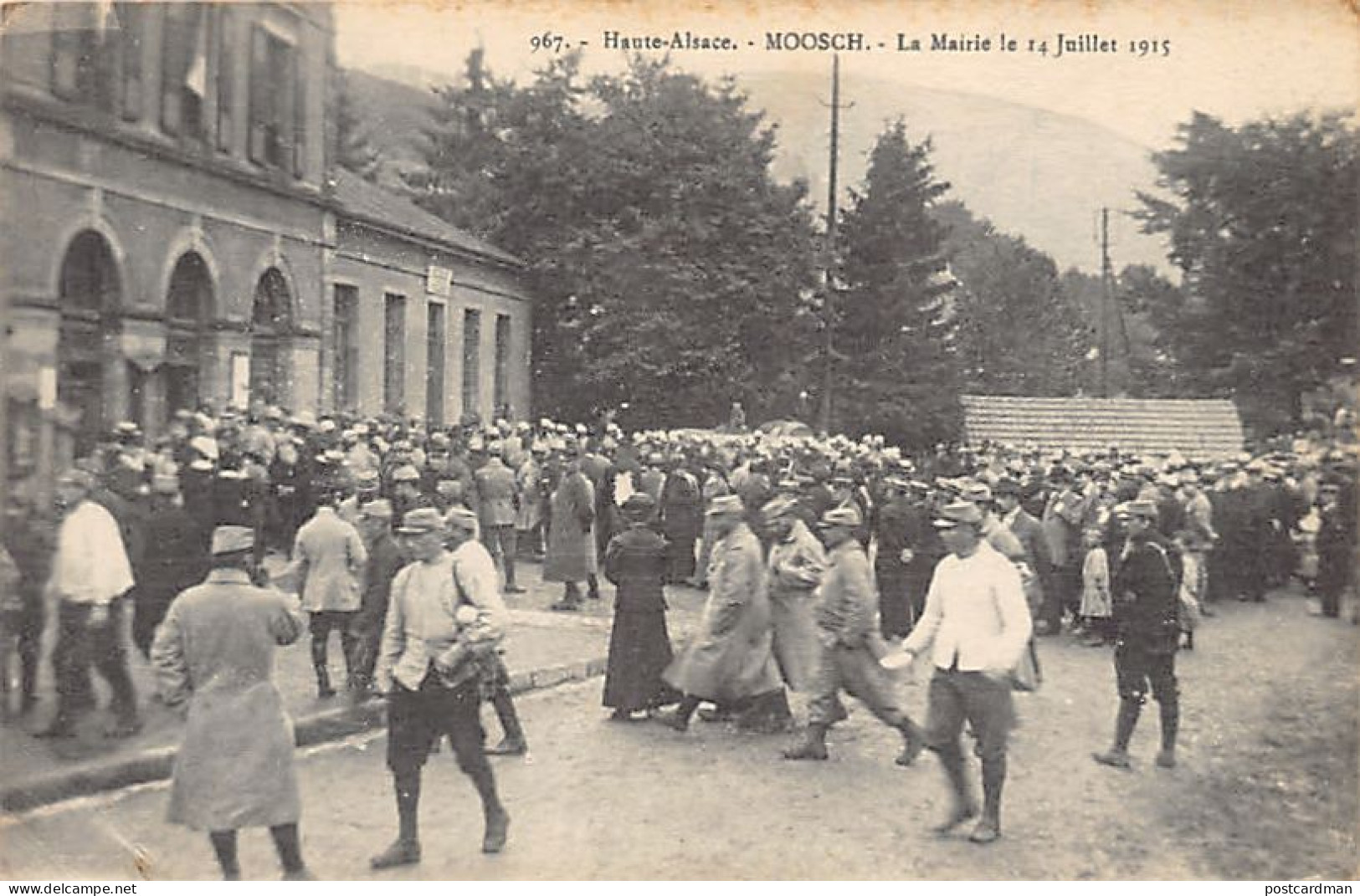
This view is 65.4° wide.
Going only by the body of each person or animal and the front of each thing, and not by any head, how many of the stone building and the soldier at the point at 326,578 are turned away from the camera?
1

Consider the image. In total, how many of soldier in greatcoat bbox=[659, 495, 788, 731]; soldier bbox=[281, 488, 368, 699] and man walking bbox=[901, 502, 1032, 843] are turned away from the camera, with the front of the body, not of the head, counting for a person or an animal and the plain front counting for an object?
1

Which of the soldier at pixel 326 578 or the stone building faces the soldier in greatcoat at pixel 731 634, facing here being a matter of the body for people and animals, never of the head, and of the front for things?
the stone building

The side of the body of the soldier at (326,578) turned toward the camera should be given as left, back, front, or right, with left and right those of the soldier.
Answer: back

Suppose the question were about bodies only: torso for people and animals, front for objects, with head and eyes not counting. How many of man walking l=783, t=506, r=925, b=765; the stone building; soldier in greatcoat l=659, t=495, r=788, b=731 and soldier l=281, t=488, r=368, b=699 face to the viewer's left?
2

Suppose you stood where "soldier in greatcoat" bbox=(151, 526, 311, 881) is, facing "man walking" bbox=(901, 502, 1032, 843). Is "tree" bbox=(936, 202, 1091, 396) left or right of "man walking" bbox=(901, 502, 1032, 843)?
left

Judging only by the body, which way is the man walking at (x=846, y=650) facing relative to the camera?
to the viewer's left
